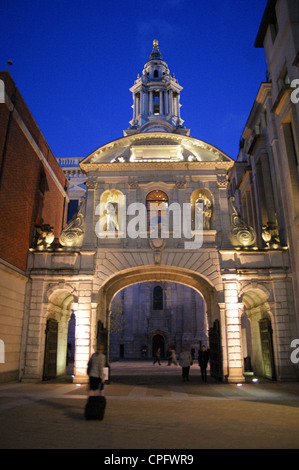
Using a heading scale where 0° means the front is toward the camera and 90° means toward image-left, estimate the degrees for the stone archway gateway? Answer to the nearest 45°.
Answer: approximately 0°

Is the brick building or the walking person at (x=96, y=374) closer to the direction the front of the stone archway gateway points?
the walking person

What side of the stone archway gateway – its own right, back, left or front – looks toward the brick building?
right

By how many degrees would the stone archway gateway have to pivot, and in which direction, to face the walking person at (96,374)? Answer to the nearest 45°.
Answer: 0° — it already faces them
